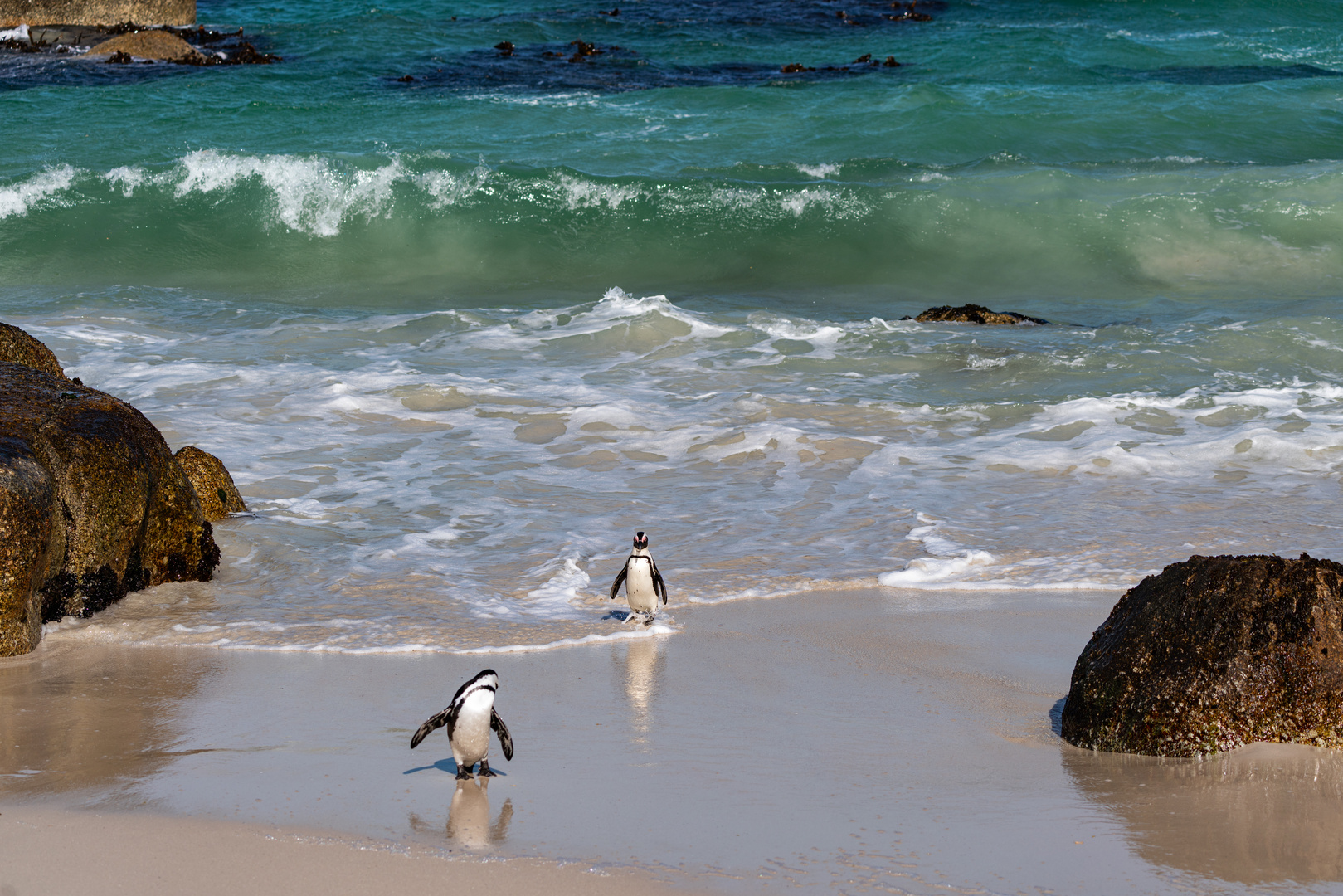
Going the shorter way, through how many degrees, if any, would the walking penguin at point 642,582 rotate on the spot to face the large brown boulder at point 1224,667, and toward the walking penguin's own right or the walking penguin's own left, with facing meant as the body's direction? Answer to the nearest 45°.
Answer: approximately 45° to the walking penguin's own left

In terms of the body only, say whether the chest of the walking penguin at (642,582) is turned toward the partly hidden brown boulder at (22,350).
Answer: no

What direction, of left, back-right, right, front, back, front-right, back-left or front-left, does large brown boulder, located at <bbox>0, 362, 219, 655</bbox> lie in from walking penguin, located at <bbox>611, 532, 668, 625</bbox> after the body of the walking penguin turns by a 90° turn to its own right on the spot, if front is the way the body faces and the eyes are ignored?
front

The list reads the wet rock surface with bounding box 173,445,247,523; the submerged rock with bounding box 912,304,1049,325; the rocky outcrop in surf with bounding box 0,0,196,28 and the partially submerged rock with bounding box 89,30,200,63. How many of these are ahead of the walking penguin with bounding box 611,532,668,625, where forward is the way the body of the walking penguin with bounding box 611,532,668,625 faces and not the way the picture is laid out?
0

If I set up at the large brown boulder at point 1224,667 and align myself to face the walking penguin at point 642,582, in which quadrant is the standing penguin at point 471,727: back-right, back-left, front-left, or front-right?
front-left

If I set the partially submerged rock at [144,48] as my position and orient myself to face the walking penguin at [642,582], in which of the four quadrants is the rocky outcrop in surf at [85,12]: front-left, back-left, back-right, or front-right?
back-right

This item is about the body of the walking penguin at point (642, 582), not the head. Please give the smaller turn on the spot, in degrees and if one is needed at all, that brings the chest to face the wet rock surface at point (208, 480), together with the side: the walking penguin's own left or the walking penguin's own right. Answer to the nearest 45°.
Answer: approximately 135° to the walking penguin's own right

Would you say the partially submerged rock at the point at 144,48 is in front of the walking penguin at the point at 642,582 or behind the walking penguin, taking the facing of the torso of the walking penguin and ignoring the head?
behind

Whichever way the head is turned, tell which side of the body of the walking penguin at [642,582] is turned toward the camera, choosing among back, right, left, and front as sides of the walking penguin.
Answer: front

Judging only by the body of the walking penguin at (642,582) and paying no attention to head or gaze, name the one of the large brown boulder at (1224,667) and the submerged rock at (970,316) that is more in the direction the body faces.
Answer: the large brown boulder

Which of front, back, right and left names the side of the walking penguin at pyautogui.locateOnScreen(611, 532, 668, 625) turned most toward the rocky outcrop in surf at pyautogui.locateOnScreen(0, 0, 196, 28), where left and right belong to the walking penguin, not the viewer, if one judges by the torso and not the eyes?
back

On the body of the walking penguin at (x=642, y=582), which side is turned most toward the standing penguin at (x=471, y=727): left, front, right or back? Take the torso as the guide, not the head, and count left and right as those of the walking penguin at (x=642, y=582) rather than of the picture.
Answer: front
